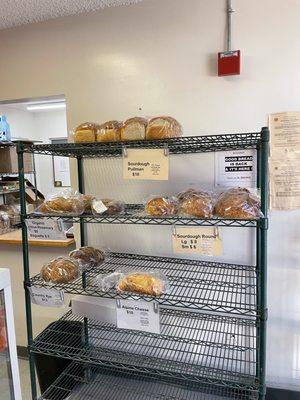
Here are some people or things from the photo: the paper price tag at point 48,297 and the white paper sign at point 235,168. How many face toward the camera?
2

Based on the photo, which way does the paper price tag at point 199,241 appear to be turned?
toward the camera

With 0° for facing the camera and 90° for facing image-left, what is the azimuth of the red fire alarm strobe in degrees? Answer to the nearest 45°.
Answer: approximately 0°

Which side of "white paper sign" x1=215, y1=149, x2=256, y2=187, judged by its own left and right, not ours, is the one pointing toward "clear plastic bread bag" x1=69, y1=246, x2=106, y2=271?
right

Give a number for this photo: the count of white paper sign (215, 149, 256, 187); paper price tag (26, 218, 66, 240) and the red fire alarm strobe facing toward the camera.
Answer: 3

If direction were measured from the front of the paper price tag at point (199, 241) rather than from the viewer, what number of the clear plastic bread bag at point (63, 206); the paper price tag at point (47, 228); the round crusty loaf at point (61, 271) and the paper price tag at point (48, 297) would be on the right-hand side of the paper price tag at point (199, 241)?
4

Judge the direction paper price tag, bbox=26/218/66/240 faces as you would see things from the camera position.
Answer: facing the viewer

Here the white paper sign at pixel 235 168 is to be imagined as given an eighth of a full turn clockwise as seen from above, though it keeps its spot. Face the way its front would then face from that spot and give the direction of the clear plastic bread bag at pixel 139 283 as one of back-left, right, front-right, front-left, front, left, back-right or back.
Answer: front

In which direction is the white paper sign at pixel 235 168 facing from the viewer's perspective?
toward the camera
